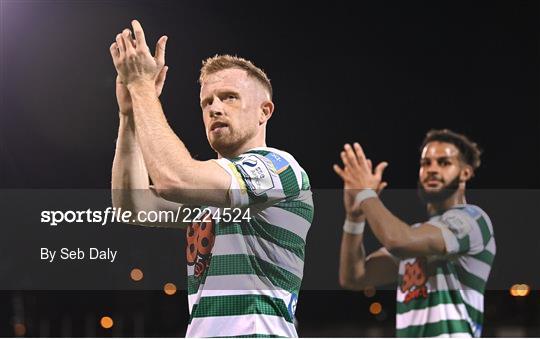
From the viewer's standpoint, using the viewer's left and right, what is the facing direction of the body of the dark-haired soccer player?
facing the viewer and to the left of the viewer

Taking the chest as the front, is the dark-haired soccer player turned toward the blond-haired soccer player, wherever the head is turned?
yes
